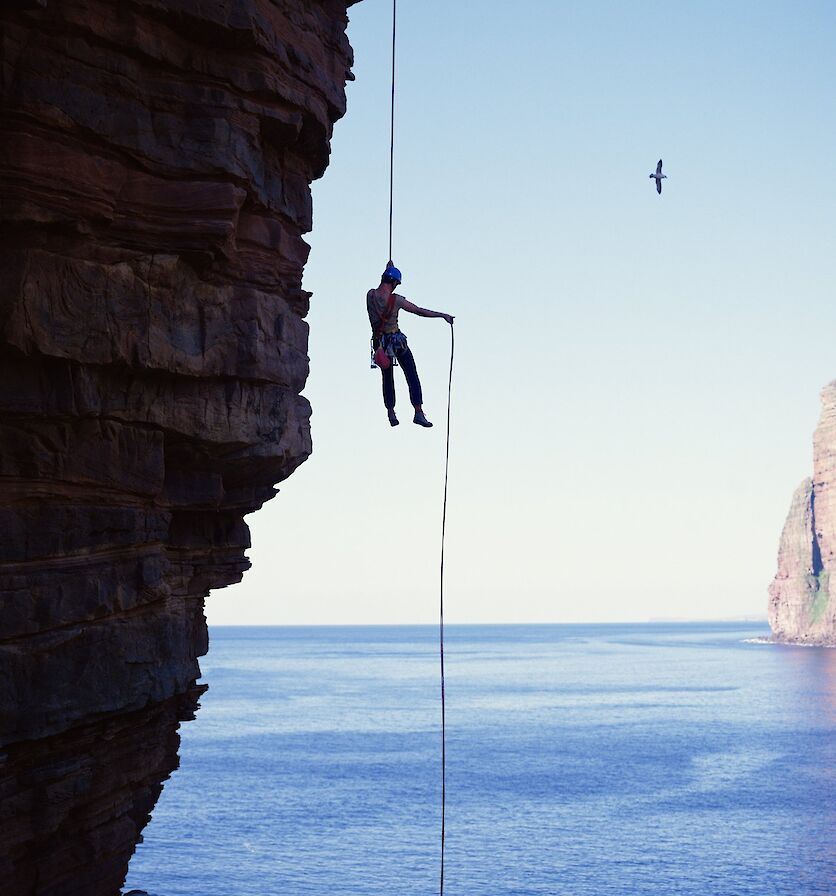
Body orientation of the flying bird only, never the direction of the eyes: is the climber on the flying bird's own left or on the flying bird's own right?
on the flying bird's own left

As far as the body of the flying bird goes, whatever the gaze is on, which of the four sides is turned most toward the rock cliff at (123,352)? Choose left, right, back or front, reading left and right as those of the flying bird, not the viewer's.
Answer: left

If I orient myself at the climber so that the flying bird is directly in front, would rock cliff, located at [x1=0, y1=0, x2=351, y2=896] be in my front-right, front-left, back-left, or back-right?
back-left
